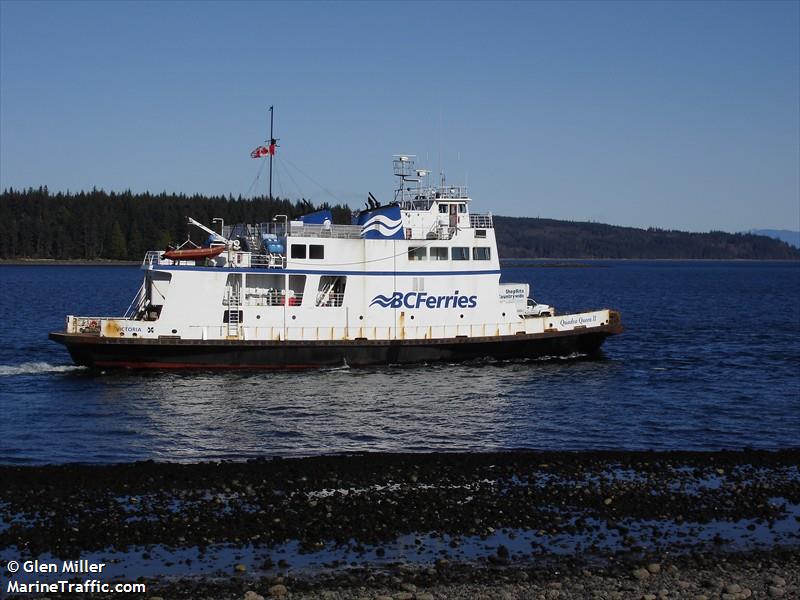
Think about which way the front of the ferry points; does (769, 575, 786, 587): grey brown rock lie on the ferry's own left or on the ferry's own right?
on the ferry's own right

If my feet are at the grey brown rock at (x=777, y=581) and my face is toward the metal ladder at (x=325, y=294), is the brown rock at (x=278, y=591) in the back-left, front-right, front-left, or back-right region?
front-left

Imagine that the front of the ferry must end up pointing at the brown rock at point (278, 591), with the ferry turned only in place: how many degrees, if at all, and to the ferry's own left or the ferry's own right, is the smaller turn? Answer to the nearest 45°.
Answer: approximately 90° to the ferry's own right

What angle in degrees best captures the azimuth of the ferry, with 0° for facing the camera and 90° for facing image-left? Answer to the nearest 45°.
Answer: approximately 270°
